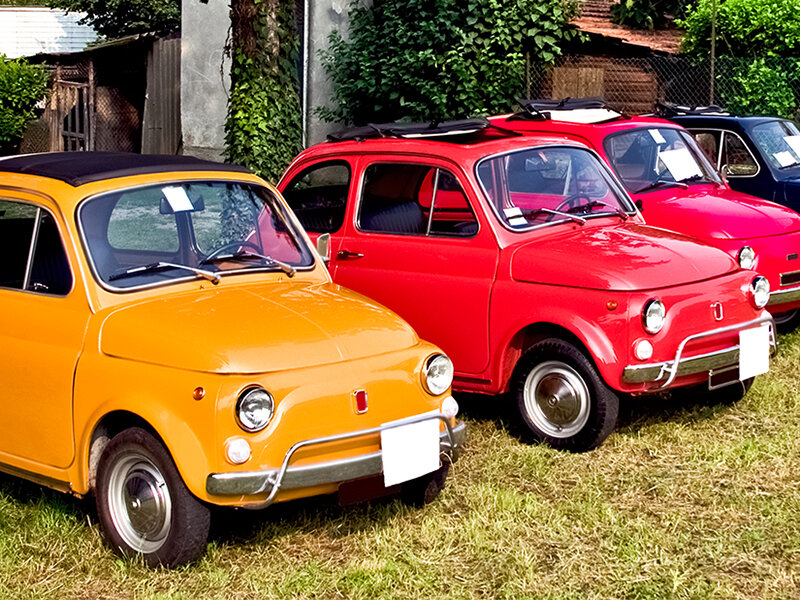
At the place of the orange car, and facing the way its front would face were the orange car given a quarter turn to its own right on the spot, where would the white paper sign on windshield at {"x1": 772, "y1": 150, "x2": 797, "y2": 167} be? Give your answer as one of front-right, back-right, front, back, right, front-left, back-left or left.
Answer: back

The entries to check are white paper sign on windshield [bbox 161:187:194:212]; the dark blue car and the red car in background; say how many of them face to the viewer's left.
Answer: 0

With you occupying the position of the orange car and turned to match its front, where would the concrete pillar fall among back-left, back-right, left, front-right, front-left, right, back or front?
back-left

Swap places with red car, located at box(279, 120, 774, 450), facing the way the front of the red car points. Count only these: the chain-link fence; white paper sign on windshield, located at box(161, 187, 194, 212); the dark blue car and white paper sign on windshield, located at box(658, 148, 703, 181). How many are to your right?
1

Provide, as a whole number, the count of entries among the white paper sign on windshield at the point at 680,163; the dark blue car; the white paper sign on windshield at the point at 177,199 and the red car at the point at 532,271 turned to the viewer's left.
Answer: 0

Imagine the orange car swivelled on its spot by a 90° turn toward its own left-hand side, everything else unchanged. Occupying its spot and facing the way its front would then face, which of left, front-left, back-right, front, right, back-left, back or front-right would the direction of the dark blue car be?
front

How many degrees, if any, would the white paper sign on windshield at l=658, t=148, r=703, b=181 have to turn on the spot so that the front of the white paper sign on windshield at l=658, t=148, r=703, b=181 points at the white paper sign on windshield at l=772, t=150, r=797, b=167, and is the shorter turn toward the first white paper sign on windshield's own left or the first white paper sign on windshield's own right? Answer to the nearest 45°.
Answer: approximately 90° to the first white paper sign on windshield's own left

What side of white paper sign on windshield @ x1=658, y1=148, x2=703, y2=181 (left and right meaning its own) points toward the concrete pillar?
back

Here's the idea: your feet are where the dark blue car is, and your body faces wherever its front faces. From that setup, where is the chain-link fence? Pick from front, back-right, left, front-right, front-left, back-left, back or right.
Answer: back-left

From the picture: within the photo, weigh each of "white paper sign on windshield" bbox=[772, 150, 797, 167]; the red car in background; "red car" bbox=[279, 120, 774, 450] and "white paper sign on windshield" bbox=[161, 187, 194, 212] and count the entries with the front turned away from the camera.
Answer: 0

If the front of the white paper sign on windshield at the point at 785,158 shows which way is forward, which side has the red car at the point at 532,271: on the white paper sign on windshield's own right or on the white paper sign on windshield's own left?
on the white paper sign on windshield's own right

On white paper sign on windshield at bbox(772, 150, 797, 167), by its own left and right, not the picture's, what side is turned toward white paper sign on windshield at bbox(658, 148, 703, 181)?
right

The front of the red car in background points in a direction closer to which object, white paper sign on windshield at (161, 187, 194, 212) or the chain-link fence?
the white paper sign on windshield

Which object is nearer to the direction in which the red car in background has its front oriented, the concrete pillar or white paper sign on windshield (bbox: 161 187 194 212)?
the white paper sign on windshield

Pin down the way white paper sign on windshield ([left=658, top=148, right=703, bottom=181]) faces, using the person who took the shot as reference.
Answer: facing the viewer and to the right of the viewer
